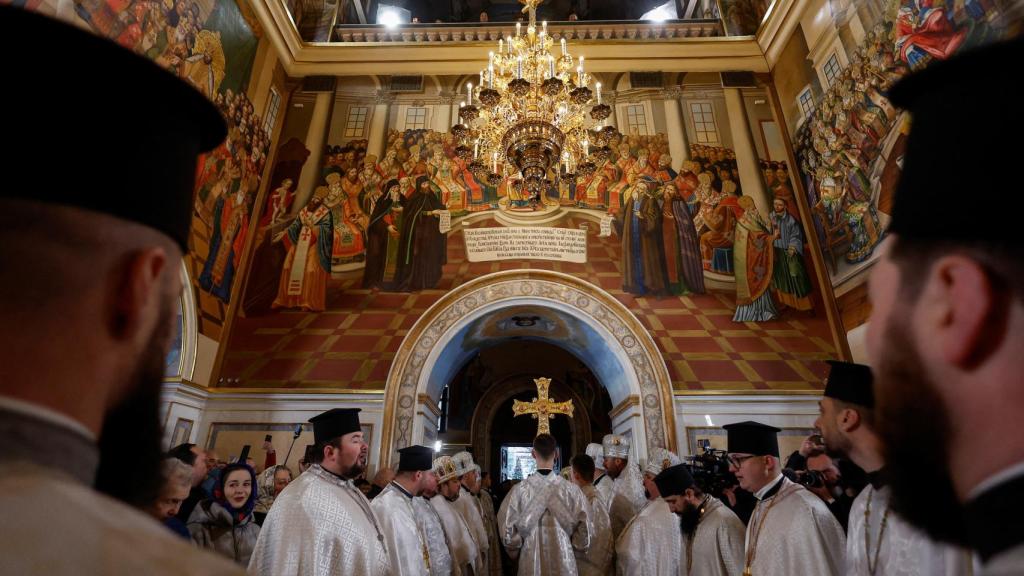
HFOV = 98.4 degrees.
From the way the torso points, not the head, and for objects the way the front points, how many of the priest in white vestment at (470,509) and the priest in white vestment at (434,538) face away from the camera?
0

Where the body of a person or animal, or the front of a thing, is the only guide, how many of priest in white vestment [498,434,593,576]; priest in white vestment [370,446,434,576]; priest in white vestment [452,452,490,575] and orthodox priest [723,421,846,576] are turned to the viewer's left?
1

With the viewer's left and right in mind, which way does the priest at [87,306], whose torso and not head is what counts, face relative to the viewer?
facing away from the viewer and to the right of the viewer

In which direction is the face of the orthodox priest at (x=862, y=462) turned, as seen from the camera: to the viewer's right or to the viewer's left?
to the viewer's left

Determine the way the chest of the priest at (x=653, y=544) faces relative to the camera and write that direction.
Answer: to the viewer's left

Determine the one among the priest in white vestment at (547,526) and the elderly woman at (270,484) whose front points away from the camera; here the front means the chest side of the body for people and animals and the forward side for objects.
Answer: the priest in white vestment

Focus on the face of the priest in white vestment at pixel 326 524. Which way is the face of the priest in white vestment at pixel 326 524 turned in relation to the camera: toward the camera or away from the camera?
toward the camera

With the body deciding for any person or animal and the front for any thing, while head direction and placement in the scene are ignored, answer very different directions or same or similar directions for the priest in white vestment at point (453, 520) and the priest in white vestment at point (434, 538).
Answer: same or similar directions

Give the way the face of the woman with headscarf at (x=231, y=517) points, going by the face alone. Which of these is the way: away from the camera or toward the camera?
toward the camera

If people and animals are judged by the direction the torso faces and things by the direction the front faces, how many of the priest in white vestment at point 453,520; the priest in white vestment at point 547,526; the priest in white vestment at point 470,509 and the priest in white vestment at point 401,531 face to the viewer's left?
0

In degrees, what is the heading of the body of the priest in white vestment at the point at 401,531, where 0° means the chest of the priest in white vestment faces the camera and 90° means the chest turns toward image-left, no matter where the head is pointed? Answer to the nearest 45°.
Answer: approximately 270°

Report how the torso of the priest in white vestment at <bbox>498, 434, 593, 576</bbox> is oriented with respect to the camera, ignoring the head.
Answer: away from the camera

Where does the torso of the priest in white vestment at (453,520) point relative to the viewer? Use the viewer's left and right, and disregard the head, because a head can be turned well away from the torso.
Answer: facing to the right of the viewer

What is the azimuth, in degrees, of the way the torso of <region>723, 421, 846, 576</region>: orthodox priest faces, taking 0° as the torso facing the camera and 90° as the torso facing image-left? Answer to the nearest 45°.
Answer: approximately 90°

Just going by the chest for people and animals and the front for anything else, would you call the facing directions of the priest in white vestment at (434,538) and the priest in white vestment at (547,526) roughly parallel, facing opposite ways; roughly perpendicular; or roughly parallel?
roughly perpendicular

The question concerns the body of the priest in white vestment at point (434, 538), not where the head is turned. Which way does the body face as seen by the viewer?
to the viewer's right

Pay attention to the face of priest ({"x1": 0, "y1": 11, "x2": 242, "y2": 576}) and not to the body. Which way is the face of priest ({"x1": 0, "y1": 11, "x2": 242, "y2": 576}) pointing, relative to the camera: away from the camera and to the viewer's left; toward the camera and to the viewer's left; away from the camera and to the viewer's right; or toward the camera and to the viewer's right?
away from the camera and to the viewer's right
